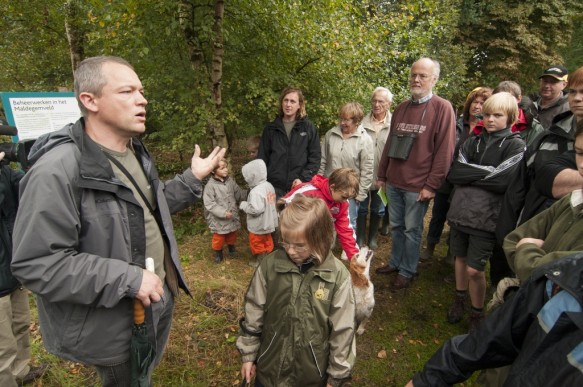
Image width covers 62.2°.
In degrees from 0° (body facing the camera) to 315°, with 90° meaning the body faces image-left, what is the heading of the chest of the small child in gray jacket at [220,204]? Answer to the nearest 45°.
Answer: approximately 315°

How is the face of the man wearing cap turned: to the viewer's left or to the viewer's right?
to the viewer's left

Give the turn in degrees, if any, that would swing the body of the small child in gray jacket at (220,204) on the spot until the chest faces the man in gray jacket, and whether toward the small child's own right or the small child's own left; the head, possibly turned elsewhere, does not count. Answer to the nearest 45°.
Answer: approximately 45° to the small child's own right

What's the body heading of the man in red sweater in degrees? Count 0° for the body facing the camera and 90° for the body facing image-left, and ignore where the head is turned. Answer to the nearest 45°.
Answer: approximately 45°

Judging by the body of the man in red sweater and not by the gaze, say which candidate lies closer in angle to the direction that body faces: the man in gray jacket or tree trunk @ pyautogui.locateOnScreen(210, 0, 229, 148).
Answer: the man in gray jacket

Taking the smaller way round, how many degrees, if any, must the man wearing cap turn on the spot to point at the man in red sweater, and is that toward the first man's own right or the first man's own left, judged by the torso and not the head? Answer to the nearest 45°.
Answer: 0° — they already face them
